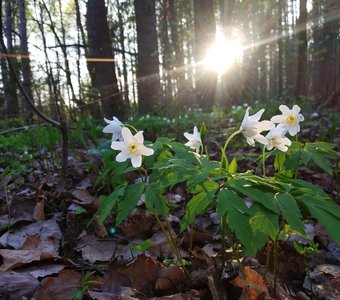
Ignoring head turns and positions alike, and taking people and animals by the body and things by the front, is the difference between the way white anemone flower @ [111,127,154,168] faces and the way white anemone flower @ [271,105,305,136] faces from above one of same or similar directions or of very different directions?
same or similar directions

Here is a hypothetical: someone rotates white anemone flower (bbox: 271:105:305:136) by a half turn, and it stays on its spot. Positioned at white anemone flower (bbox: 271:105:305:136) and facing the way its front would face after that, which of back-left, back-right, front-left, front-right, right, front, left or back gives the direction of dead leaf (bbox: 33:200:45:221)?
left

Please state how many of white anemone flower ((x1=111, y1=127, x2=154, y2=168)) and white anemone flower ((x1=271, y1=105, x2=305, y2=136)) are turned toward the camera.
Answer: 2

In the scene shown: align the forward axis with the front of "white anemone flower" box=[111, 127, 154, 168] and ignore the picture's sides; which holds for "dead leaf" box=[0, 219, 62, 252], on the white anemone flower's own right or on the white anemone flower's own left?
on the white anemone flower's own right

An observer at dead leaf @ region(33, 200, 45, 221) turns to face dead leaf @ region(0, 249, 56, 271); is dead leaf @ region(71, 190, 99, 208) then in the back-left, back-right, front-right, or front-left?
back-left

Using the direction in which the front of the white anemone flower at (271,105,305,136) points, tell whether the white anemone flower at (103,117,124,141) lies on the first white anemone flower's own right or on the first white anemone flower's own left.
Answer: on the first white anemone flower's own right

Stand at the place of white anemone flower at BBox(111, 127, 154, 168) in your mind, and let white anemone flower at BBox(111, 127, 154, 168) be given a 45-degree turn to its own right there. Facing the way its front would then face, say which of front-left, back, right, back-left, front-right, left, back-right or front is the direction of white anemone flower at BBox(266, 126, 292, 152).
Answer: back-left

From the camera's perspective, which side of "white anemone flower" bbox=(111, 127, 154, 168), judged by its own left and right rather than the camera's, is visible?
front

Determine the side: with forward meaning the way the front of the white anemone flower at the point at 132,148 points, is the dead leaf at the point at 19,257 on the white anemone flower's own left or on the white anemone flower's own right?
on the white anemone flower's own right

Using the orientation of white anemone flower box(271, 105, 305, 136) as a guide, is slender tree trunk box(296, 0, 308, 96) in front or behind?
behind

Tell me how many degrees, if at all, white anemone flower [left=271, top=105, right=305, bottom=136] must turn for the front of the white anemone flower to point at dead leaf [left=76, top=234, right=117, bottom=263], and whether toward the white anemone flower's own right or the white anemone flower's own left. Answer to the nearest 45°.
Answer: approximately 90° to the white anemone flower's own right

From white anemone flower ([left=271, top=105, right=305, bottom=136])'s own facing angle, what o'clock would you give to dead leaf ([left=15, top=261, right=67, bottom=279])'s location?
The dead leaf is roughly at 2 o'clock from the white anemone flower.

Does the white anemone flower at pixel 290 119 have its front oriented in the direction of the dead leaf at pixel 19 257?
no

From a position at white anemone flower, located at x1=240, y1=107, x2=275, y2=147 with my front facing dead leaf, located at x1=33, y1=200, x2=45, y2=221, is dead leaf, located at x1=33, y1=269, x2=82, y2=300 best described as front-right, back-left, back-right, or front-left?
front-left

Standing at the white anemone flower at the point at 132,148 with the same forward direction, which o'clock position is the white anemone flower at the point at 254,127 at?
the white anemone flower at the point at 254,127 is roughly at 9 o'clock from the white anemone flower at the point at 132,148.

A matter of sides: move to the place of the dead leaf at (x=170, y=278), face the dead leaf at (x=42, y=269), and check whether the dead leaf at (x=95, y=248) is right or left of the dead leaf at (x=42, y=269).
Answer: right
